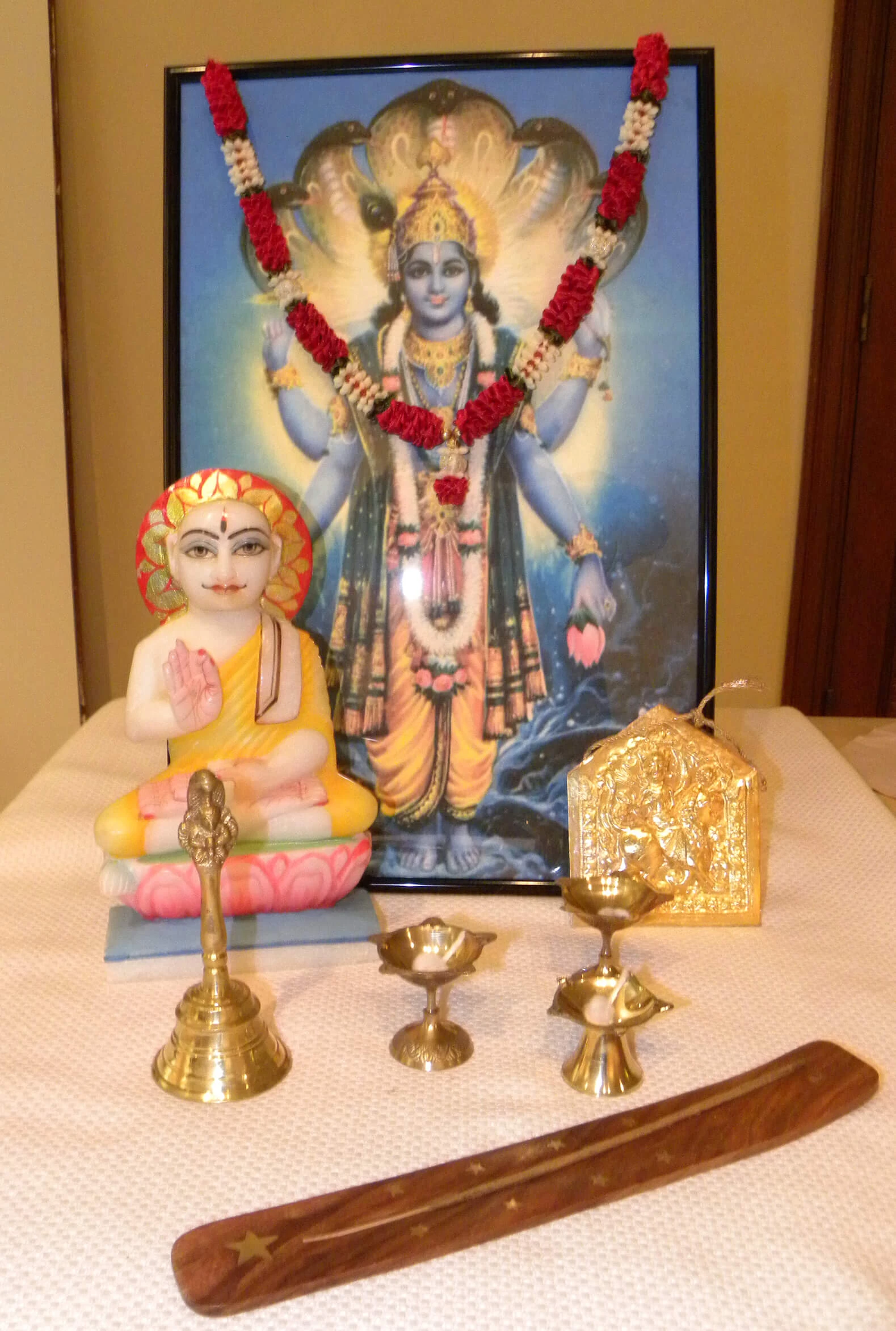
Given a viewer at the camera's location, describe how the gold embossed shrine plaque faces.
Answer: facing the viewer

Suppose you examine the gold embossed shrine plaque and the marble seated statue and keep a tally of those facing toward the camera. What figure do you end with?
2

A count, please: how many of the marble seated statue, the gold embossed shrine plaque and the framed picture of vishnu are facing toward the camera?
3

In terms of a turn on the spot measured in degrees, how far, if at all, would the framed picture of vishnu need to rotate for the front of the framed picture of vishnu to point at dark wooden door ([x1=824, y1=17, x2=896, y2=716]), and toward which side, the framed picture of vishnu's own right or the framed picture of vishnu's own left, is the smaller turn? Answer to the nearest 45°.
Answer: approximately 135° to the framed picture of vishnu's own left

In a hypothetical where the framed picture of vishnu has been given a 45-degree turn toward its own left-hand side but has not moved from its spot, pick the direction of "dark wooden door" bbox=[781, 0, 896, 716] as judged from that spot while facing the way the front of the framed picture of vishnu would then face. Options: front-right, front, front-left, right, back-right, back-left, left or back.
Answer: left

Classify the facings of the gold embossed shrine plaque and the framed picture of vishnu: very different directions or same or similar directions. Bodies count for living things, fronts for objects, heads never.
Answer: same or similar directions

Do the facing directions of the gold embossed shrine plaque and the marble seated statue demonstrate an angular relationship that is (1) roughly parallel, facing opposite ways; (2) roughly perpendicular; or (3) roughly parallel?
roughly parallel

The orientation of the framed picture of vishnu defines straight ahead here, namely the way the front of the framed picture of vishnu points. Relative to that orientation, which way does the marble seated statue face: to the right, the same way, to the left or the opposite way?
the same way

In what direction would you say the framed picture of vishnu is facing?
toward the camera

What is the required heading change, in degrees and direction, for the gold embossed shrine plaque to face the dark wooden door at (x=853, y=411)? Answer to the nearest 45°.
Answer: approximately 180°
